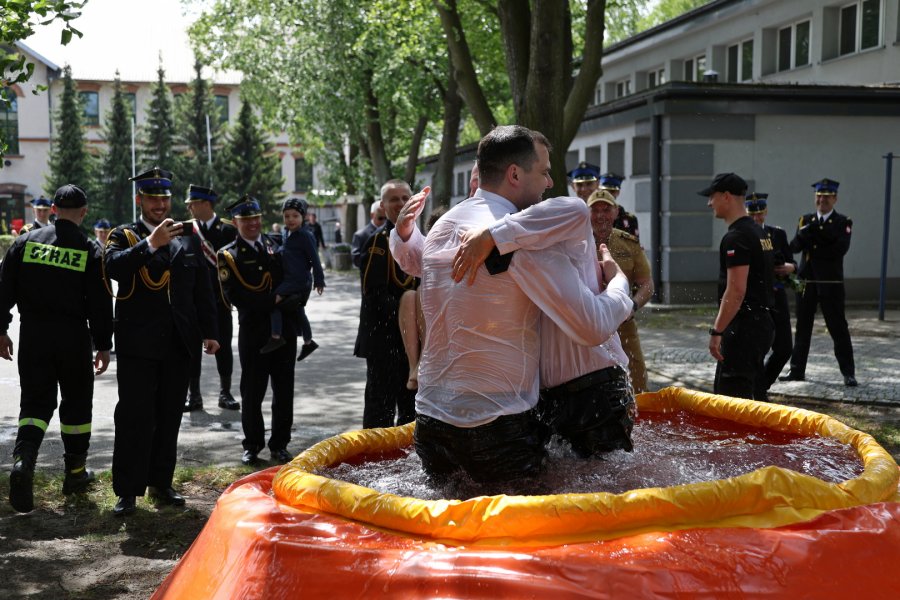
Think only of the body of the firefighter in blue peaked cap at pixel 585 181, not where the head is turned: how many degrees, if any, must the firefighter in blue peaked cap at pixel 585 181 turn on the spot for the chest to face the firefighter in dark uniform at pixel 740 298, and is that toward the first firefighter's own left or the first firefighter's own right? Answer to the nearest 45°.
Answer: approximately 45° to the first firefighter's own left

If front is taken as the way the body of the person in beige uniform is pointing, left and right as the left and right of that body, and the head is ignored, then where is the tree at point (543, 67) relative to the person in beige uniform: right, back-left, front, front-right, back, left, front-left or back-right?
back-right

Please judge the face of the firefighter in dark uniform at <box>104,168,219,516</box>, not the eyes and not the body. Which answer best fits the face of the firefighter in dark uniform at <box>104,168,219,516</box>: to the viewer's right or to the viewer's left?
to the viewer's right

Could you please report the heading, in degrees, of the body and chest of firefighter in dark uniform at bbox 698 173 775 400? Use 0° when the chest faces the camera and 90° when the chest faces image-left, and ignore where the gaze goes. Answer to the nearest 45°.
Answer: approximately 90°

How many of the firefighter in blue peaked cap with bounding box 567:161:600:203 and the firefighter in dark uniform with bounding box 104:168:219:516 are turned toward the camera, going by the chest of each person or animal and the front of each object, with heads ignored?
2

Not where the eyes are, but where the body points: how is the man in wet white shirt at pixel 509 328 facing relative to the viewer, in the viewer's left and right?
facing away from the viewer and to the right of the viewer

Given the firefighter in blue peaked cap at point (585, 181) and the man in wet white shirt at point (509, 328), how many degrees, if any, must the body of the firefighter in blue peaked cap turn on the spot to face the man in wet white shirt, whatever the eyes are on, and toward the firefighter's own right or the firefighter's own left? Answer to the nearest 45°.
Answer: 0° — they already face them

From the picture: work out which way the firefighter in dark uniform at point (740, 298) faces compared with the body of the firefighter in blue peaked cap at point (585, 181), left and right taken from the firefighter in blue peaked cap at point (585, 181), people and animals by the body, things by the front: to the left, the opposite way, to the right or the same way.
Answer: to the right

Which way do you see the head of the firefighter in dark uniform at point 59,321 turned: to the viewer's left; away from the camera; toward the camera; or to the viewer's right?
away from the camera
